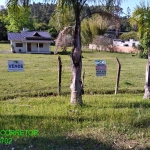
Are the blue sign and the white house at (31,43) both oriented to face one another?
no

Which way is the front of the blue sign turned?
toward the camera

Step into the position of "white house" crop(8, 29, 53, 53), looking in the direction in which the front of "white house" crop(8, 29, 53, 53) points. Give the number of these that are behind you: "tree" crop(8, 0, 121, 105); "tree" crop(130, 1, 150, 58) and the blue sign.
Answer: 0

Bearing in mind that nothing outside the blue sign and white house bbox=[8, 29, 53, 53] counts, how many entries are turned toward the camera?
2

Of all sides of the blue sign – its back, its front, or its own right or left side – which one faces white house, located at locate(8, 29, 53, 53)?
back

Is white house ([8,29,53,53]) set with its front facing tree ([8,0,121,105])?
yes

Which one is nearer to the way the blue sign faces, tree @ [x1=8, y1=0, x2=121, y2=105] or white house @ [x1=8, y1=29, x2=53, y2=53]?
the tree

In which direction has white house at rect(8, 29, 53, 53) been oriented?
toward the camera

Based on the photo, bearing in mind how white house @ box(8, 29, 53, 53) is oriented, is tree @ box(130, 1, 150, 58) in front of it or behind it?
in front

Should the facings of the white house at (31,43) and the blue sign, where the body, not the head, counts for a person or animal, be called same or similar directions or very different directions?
same or similar directions

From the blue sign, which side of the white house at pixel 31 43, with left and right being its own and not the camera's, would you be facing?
front
